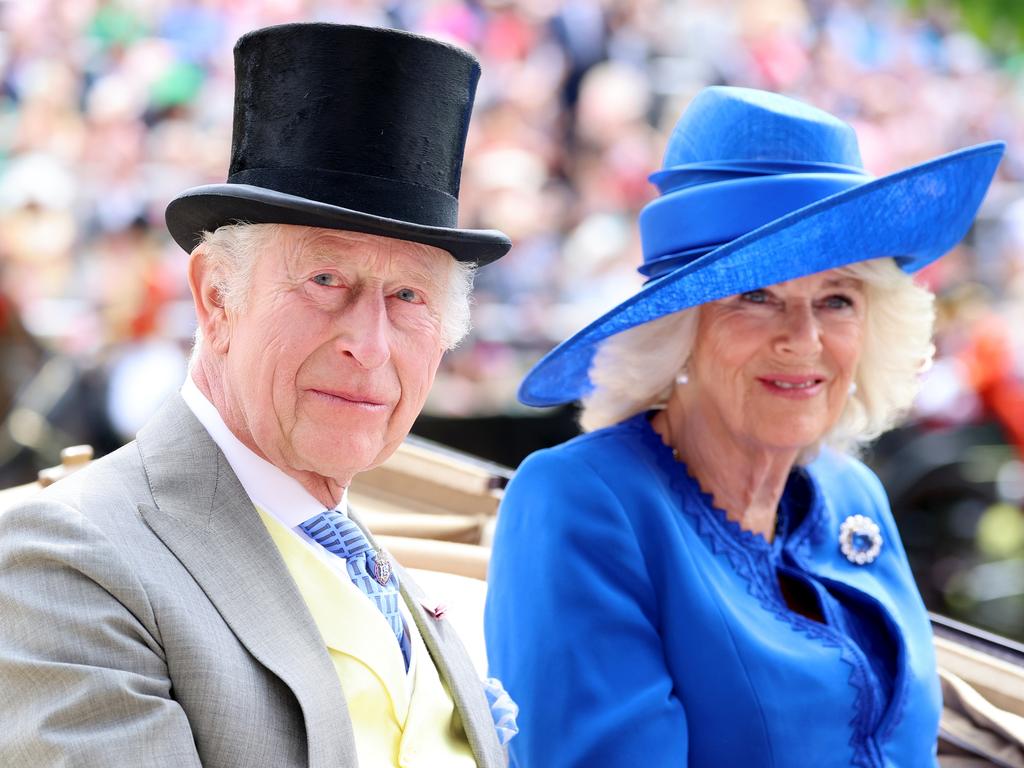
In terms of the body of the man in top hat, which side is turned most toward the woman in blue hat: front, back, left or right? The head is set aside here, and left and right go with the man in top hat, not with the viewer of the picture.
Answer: left

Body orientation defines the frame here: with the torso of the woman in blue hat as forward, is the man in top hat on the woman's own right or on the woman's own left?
on the woman's own right

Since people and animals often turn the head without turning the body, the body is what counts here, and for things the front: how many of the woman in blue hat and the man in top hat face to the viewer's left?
0
